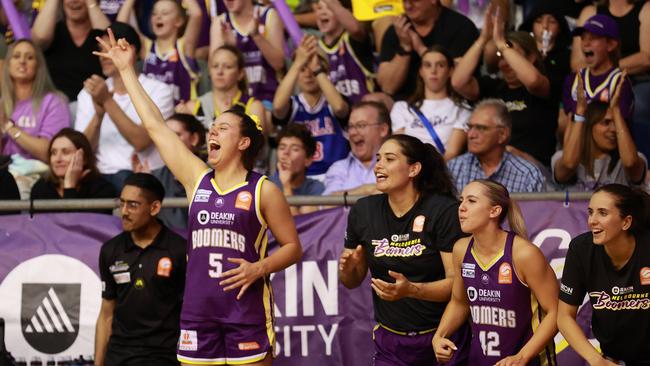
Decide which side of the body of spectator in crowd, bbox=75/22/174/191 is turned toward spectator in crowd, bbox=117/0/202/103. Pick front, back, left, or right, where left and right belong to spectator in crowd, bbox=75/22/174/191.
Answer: back

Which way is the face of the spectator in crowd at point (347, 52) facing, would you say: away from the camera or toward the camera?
toward the camera

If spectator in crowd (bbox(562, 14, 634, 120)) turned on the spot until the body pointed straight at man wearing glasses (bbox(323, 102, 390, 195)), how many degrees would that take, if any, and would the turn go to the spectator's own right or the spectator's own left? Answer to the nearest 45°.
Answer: approximately 45° to the spectator's own right

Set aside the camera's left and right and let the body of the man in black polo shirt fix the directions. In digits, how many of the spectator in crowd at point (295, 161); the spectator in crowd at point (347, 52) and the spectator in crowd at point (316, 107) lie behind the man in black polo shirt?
3

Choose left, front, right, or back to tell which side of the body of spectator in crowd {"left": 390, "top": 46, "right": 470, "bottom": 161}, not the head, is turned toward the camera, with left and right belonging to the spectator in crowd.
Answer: front

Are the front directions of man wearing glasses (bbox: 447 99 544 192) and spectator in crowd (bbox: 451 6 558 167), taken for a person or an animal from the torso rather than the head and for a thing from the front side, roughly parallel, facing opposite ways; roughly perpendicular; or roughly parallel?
roughly parallel

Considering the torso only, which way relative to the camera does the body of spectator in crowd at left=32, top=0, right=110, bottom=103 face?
toward the camera

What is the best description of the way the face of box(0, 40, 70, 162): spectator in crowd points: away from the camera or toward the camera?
toward the camera

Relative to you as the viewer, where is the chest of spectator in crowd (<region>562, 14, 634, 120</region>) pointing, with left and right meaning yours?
facing the viewer and to the left of the viewer

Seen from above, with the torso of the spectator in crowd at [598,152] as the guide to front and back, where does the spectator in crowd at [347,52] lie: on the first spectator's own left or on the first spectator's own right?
on the first spectator's own right

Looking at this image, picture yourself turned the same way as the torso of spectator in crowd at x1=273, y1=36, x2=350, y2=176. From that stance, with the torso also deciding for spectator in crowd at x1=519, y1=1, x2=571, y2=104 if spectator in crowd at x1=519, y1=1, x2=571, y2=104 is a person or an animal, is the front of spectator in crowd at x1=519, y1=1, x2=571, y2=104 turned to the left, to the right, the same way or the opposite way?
the same way

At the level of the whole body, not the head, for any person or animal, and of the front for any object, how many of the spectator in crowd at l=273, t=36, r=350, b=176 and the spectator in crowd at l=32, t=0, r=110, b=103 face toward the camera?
2

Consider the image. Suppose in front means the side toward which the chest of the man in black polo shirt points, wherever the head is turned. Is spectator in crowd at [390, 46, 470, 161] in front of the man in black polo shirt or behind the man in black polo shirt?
behind

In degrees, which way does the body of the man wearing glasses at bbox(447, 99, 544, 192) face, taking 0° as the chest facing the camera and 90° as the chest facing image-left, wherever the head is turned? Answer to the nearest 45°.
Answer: approximately 45°

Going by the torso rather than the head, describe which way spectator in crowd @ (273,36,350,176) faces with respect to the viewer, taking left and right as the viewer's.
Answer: facing the viewer
